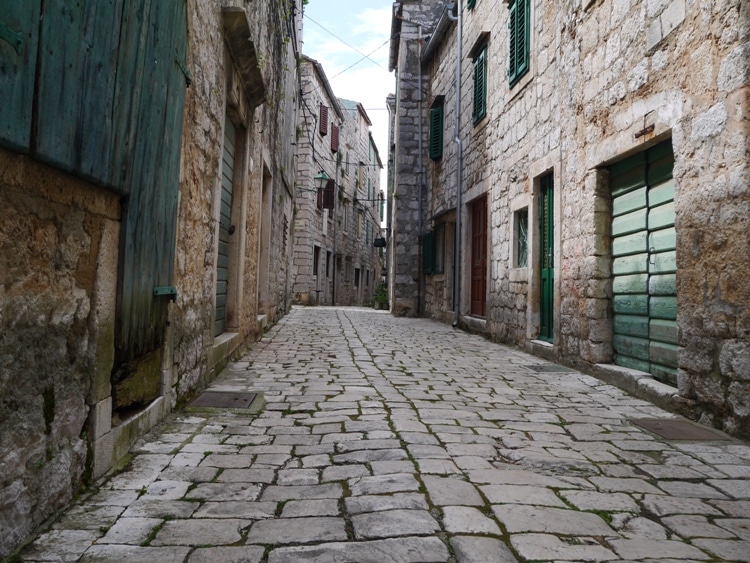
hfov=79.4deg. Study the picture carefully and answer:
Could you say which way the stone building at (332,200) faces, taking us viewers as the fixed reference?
facing the viewer and to the right of the viewer

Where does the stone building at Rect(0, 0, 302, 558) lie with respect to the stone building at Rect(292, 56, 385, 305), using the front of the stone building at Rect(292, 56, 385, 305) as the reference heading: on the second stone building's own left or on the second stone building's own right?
on the second stone building's own right

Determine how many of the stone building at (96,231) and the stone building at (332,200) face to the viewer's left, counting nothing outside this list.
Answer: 0

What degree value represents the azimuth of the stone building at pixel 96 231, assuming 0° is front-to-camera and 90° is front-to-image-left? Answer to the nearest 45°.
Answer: approximately 270°

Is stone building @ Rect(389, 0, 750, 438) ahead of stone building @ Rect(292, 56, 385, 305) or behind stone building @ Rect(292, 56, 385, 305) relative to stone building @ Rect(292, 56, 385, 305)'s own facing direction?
ahead

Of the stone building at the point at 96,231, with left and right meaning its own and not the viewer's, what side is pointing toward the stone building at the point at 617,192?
front

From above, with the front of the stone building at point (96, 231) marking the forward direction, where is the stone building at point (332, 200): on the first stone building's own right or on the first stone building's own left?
on the first stone building's own left
